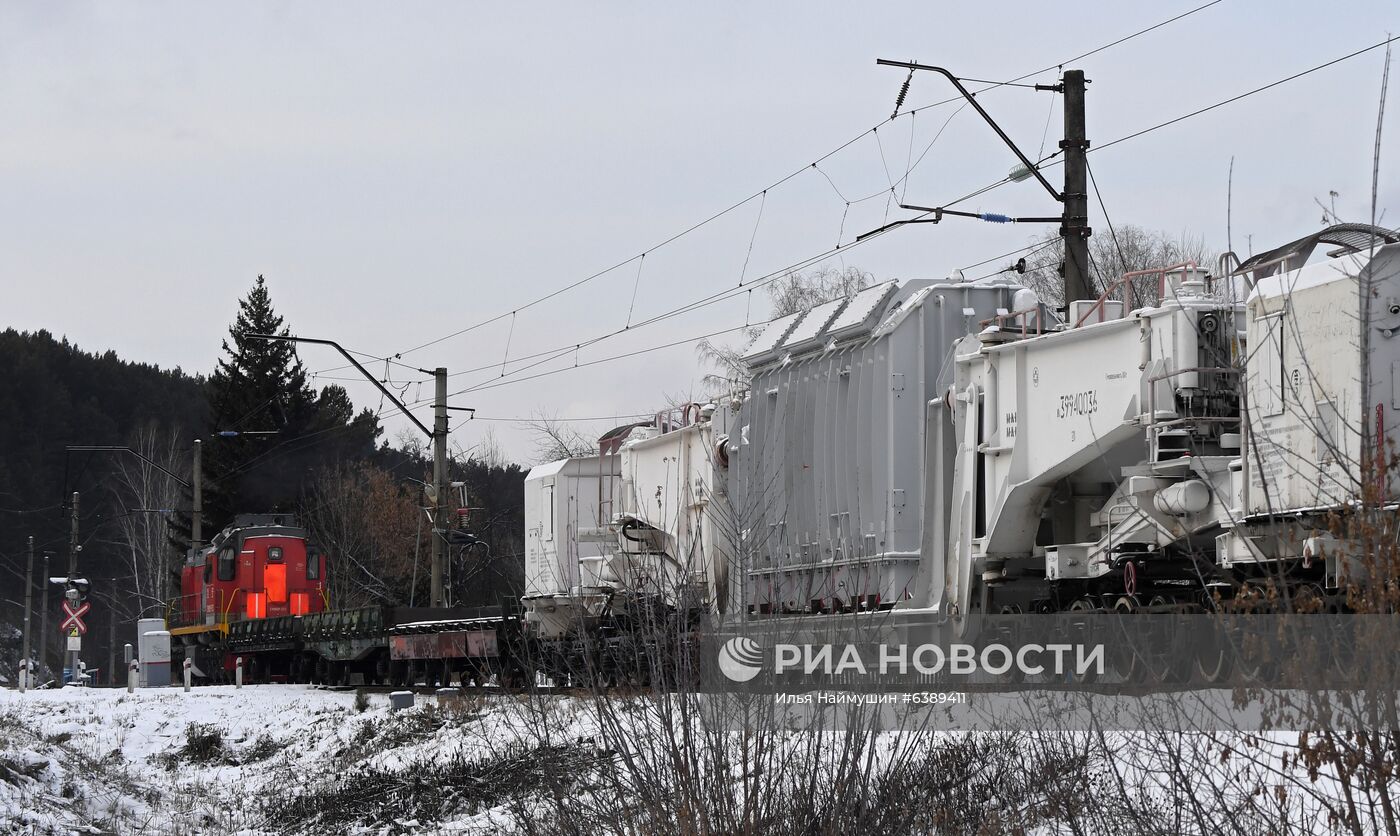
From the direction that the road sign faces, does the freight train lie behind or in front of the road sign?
in front

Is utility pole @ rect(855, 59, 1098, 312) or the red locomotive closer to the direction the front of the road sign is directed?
the utility pole

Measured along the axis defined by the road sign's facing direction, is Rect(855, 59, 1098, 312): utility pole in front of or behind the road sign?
in front

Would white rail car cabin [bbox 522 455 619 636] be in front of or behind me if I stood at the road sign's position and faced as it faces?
in front

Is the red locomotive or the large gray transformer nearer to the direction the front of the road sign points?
the large gray transformer

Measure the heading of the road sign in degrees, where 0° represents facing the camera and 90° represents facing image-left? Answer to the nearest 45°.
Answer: approximately 0°
